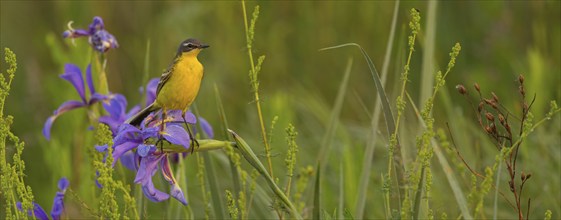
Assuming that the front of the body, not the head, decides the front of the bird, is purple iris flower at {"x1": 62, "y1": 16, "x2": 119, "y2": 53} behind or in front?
behind

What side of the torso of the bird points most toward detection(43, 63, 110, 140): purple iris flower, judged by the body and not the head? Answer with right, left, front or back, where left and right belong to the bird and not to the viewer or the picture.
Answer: back

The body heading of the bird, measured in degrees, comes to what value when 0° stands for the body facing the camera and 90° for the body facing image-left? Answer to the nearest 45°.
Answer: approximately 315°
